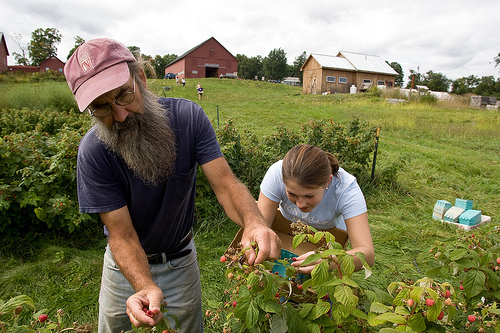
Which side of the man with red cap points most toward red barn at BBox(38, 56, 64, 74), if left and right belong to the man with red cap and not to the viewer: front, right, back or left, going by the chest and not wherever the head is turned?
back

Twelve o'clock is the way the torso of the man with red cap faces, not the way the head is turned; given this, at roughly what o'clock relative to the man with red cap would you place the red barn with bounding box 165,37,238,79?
The red barn is roughly at 6 o'clock from the man with red cap.

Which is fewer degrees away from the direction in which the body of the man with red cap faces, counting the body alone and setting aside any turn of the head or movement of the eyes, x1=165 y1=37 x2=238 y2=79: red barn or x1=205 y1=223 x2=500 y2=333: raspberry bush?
the raspberry bush

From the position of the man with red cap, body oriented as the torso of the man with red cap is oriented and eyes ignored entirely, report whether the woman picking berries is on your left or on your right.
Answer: on your left

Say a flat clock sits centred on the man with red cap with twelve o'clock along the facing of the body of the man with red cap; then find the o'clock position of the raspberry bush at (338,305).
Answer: The raspberry bush is roughly at 11 o'clock from the man with red cap.

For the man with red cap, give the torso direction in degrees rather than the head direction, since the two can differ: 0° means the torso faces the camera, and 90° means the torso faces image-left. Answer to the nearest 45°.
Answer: approximately 0°

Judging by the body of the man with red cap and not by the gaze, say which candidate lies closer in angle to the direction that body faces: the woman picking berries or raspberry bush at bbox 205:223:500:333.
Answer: the raspberry bush

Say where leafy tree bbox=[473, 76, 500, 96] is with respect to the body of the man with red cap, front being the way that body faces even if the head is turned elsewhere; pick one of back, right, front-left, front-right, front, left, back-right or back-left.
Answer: back-left

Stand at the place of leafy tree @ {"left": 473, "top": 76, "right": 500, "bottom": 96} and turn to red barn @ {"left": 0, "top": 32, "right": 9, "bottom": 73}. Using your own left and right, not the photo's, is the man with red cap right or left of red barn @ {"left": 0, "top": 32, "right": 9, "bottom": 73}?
left
